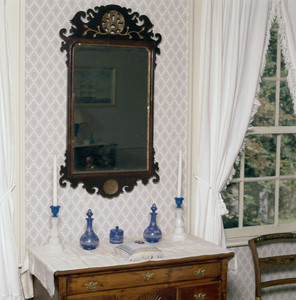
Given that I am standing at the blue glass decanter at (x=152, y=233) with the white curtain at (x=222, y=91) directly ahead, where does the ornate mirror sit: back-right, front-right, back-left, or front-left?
back-left

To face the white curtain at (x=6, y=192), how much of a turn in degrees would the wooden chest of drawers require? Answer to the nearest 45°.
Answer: approximately 90° to its right

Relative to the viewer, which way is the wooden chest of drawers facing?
toward the camera

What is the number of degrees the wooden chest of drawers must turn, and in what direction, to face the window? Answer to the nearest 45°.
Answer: approximately 135° to its left
